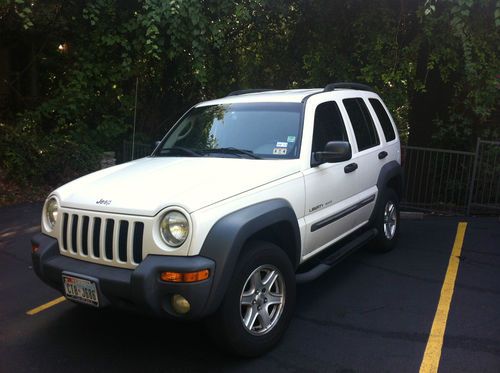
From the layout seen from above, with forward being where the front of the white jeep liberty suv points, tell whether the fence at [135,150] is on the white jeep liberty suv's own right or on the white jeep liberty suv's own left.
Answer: on the white jeep liberty suv's own right

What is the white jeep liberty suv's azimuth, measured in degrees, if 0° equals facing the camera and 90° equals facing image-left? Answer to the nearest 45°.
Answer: approximately 45°

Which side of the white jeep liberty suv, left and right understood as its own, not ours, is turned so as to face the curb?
back

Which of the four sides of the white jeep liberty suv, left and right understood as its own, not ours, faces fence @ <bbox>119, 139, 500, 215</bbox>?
back

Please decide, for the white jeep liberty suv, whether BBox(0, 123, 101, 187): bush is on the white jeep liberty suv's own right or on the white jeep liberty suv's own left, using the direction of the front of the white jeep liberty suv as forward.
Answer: on the white jeep liberty suv's own right
